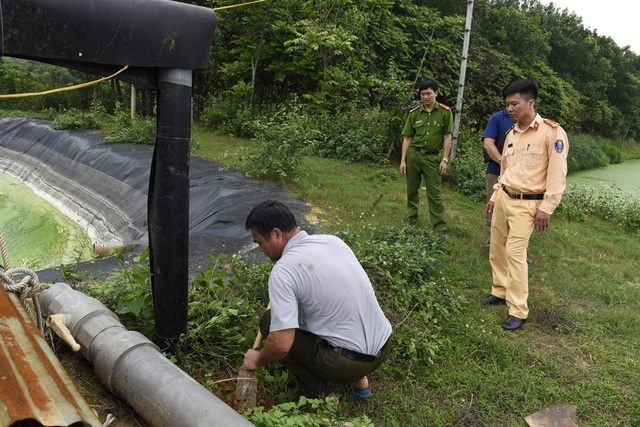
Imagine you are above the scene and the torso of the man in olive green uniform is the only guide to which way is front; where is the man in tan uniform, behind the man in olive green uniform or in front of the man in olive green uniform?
in front

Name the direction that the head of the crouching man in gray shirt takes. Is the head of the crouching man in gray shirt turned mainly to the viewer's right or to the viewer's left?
to the viewer's left

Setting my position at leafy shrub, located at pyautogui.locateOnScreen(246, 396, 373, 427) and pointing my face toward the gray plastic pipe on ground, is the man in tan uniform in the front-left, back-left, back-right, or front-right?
back-right

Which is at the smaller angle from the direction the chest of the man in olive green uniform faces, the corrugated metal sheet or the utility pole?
the corrugated metal sheet

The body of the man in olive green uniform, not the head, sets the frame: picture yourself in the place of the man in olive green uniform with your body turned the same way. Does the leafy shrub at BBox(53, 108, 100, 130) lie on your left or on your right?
on your right

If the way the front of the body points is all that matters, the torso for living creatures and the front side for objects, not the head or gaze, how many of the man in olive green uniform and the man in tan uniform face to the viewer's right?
0

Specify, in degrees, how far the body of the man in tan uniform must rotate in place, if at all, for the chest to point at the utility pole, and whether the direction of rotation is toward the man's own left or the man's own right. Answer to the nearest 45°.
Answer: approximately 135° to the man's own right

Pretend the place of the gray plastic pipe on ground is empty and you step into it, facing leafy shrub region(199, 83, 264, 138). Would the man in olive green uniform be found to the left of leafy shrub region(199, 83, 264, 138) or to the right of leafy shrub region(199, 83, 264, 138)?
right

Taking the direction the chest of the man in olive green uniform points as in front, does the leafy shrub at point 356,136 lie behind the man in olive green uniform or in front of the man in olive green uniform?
behind

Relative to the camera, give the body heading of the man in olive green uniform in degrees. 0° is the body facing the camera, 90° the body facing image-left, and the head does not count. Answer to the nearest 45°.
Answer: approximately 0°

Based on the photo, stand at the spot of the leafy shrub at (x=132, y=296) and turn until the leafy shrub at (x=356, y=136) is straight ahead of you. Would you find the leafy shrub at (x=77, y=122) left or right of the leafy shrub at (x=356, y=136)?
left

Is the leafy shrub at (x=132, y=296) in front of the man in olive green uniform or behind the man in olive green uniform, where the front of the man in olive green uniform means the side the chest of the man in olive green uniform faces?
in front

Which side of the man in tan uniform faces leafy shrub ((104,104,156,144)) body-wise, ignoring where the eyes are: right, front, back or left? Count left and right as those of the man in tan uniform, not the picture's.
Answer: right

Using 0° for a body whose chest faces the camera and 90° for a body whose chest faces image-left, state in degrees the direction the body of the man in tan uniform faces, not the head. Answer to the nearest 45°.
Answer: approximately 45°

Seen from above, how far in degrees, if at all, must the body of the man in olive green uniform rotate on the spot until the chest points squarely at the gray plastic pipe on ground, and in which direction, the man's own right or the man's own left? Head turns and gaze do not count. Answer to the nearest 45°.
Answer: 0° — they already face it
